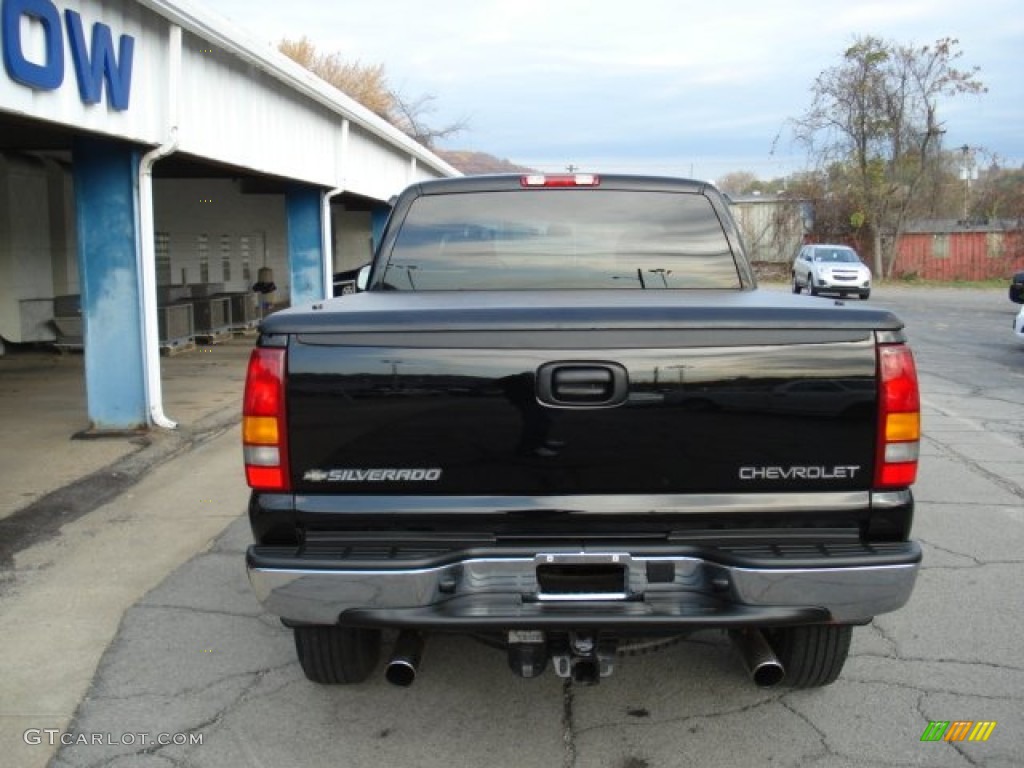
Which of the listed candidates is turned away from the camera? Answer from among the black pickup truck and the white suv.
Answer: the black pickup truck

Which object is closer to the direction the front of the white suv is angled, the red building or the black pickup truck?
the black pickup truck

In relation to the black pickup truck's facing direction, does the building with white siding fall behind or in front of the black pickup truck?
in front

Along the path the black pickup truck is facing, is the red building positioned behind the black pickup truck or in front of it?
in front

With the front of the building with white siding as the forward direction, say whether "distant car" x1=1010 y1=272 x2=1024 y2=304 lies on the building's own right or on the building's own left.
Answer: on the building's own left

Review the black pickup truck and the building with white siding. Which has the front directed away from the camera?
the black pickup truck

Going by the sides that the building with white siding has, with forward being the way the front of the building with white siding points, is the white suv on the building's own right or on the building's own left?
on the building's own left

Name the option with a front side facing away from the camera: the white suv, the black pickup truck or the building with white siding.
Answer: the black pickup truck

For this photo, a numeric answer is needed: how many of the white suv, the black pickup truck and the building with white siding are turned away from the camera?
1

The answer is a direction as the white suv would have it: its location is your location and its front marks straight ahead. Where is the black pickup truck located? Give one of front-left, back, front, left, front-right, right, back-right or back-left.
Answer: front-right

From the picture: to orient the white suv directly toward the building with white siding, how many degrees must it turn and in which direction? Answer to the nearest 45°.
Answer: approximately 45° to its right

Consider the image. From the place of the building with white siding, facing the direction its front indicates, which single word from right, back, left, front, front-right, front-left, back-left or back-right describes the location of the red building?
left

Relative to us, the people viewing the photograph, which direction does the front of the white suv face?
facing the viewer and to the right of the viewer

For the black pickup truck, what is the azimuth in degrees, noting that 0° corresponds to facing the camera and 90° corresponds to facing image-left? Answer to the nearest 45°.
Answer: approximately 180°
